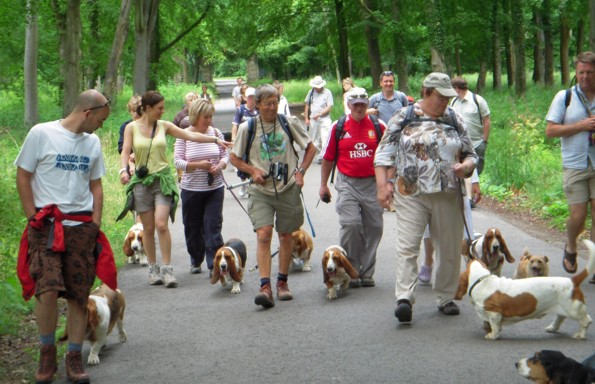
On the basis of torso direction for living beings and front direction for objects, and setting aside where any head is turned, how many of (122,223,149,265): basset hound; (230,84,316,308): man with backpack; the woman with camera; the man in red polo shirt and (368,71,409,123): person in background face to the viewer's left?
0

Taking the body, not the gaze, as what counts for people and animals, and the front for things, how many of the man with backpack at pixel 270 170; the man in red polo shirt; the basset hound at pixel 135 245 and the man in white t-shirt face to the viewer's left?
0

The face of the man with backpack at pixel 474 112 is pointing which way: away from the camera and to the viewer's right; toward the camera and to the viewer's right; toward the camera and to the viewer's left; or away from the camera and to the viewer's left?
toward the camera and to the viewer's left

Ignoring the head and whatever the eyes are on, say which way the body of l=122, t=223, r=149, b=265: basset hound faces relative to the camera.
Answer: toward the camera

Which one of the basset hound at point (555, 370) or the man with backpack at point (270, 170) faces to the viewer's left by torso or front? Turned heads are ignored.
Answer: the basset hound

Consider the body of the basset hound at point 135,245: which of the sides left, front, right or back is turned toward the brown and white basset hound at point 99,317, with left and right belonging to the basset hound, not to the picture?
front

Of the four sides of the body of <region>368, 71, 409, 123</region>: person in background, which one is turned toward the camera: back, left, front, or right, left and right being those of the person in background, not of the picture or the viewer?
front

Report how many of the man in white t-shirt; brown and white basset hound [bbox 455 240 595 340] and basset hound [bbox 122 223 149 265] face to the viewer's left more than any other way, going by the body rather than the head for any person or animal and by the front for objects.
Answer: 1

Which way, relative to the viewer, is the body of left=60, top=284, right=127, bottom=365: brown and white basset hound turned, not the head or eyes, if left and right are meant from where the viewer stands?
facing the viewer and to the left of the viewer

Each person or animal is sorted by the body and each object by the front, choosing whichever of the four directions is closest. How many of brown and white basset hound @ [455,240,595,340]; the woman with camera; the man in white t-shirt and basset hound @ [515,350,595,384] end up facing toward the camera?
2

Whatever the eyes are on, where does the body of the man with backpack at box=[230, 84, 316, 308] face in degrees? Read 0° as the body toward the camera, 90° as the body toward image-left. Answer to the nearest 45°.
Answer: approximately 0°

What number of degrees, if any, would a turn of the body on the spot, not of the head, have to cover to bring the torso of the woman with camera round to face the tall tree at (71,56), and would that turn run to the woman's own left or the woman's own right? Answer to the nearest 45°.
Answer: approximately 180°

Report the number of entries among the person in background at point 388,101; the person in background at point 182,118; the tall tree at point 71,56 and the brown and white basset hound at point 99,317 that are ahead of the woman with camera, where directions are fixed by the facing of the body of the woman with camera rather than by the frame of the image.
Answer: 1

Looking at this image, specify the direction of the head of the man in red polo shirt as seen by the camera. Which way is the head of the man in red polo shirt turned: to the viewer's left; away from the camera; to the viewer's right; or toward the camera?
toward the camera

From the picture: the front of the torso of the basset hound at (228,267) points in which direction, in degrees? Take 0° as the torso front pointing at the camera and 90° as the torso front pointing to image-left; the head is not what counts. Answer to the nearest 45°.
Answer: approximately 45°

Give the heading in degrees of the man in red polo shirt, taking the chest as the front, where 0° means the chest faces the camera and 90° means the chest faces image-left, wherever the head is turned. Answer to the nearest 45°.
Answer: approximately 0°

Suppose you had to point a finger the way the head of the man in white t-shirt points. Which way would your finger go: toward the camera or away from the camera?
toward the camera

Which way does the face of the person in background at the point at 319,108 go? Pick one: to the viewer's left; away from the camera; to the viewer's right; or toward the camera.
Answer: toward the camera

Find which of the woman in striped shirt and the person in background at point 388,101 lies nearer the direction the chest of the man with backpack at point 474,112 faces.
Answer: the woman in striped shirt
